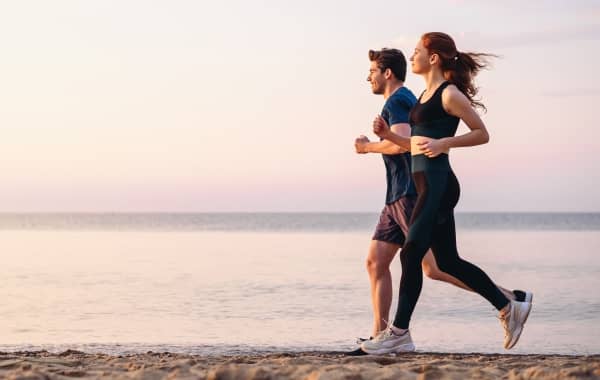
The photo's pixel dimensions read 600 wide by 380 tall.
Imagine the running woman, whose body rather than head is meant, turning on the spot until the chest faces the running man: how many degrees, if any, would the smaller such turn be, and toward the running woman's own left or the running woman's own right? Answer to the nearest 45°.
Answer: approximately 45° to the running woman's own right

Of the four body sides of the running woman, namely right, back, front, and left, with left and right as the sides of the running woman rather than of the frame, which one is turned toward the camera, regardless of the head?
left

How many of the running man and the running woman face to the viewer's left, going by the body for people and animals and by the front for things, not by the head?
2

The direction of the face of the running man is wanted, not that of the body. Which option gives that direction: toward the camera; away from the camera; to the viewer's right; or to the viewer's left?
to the viewer's left

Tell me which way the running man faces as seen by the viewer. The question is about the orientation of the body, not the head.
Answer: to the viewer's left
